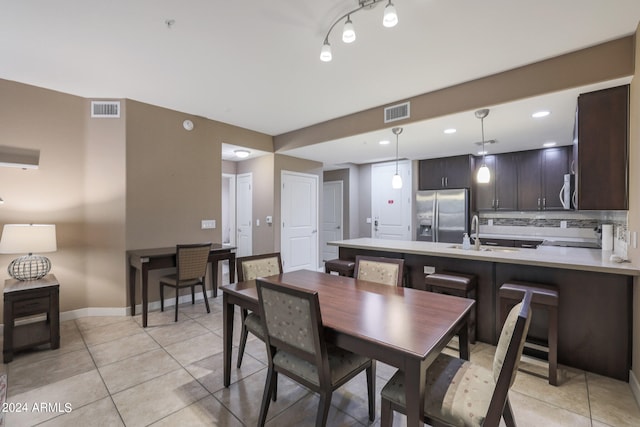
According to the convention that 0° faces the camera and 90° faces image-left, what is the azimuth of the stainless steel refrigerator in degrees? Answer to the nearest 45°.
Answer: approximately 0°

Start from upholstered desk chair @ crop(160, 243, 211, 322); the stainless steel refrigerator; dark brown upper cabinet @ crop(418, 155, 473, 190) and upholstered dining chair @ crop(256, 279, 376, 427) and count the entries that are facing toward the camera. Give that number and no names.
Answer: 2

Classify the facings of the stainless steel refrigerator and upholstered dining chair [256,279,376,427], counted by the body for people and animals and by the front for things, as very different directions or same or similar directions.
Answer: very different directions

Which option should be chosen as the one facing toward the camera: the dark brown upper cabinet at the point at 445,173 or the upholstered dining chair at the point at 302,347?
the dark brown upper cabinet

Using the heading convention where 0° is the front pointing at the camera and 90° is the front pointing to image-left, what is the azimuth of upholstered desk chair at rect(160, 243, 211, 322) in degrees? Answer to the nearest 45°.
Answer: approximately 135°

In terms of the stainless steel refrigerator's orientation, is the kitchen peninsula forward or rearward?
forward

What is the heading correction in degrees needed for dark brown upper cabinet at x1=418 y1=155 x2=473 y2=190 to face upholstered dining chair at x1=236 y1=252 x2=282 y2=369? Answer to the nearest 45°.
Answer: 0° — it already faces it

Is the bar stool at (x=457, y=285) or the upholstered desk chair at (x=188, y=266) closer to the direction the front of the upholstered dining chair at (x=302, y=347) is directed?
the bar stool

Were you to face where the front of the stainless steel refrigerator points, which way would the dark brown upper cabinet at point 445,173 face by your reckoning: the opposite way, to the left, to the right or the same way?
the same way

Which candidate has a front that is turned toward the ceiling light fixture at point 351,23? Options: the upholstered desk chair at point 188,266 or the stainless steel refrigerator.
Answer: the stainless steel refrigerator

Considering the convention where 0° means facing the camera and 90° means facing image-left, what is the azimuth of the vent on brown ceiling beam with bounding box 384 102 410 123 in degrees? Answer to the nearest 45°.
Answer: approximately 45°

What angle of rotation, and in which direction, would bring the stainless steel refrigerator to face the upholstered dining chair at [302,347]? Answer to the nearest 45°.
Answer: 0° — it already faces it

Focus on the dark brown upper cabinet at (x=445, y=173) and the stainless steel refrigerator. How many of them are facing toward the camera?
2

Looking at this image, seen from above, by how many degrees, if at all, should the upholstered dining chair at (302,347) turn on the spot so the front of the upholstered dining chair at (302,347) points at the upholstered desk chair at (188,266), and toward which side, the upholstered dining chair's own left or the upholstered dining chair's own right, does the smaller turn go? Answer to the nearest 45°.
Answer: approximately 90° to the upholstered dining chair's own left

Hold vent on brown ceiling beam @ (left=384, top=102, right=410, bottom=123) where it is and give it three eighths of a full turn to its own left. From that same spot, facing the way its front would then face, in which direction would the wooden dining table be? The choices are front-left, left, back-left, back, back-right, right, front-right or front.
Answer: right

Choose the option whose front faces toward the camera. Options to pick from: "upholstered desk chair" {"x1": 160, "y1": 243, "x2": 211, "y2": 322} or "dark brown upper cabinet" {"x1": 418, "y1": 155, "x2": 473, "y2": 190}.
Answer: the dark brown upper cabinet

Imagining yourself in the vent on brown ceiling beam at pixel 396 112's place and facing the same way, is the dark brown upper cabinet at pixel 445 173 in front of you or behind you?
behind

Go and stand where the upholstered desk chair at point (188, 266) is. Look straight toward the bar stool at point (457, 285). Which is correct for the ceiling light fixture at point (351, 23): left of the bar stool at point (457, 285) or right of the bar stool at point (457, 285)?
right

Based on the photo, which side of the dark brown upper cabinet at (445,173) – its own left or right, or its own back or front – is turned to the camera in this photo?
front

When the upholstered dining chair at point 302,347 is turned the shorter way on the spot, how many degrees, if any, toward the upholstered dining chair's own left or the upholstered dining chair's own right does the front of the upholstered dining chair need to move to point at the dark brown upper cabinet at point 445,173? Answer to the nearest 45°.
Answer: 0° — it already faces it

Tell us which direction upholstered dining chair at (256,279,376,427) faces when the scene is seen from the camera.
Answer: facing away from the viewer and to the right of the viewer
